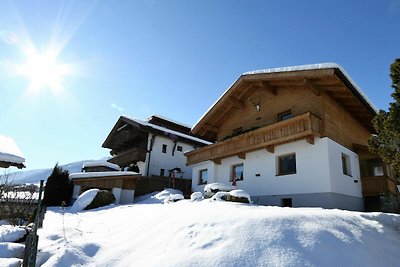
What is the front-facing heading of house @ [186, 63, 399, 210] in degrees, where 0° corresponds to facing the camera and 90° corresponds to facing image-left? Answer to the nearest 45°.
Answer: approximately 45°

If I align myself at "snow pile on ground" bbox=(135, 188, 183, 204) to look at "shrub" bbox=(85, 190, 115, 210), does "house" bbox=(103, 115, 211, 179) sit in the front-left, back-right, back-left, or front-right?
back-right

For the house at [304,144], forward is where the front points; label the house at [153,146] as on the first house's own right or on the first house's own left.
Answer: on the first house's own right

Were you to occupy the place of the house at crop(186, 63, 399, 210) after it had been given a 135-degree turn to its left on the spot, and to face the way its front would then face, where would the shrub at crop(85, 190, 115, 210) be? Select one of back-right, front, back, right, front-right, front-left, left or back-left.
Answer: back

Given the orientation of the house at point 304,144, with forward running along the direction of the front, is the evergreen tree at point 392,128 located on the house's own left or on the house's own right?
on the house's own left

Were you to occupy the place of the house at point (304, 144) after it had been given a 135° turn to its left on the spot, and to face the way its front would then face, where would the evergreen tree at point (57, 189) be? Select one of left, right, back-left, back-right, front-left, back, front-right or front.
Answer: back
